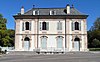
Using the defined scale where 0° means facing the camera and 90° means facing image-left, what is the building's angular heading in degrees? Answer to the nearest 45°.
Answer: approximately 0°
